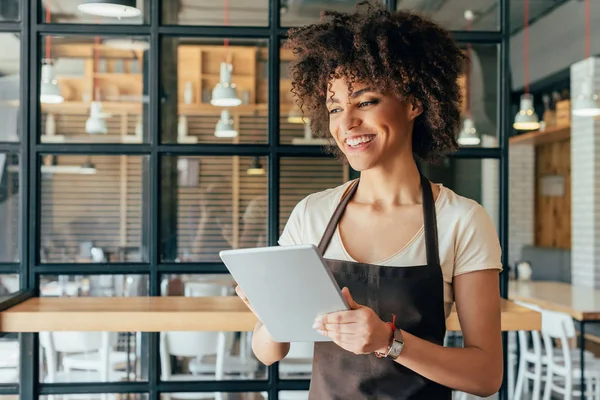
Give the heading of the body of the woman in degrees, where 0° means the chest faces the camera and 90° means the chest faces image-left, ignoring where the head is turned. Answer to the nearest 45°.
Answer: approximately 45°

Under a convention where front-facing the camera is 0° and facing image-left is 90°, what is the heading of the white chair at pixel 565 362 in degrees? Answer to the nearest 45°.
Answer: approximately 225°

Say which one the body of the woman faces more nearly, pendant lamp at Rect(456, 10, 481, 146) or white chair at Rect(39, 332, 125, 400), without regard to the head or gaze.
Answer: the white chair

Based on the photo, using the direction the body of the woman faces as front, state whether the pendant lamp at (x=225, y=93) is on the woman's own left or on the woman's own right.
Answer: on the woman's own right

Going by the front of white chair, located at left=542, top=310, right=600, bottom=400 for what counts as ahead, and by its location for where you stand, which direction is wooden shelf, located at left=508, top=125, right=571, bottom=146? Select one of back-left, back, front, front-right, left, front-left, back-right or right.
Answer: front-left

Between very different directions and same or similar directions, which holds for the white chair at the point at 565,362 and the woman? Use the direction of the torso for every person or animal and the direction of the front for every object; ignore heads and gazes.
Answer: very different directions

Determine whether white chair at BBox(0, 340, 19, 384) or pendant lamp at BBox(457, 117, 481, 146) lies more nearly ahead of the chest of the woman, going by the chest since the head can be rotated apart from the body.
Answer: the white chair
